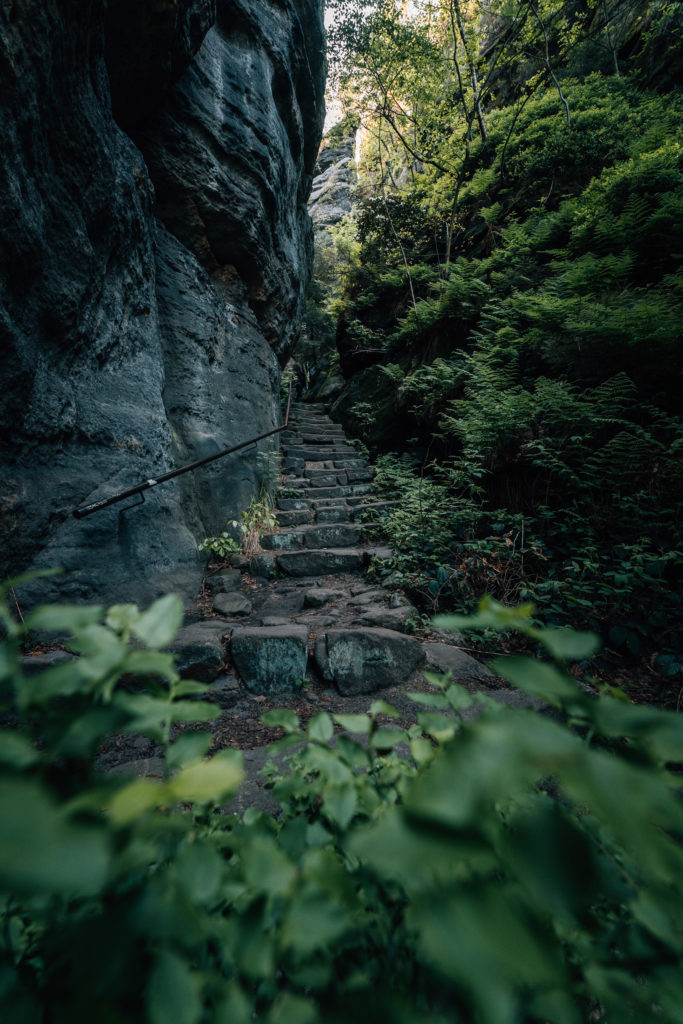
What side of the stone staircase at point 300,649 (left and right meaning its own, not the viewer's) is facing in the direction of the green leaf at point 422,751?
front

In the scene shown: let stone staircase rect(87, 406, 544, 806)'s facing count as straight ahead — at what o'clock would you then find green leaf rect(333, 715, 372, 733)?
The green leaf is roughly at 12 o'clock from the stone staircase.

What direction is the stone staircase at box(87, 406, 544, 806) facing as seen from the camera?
toward the camera
